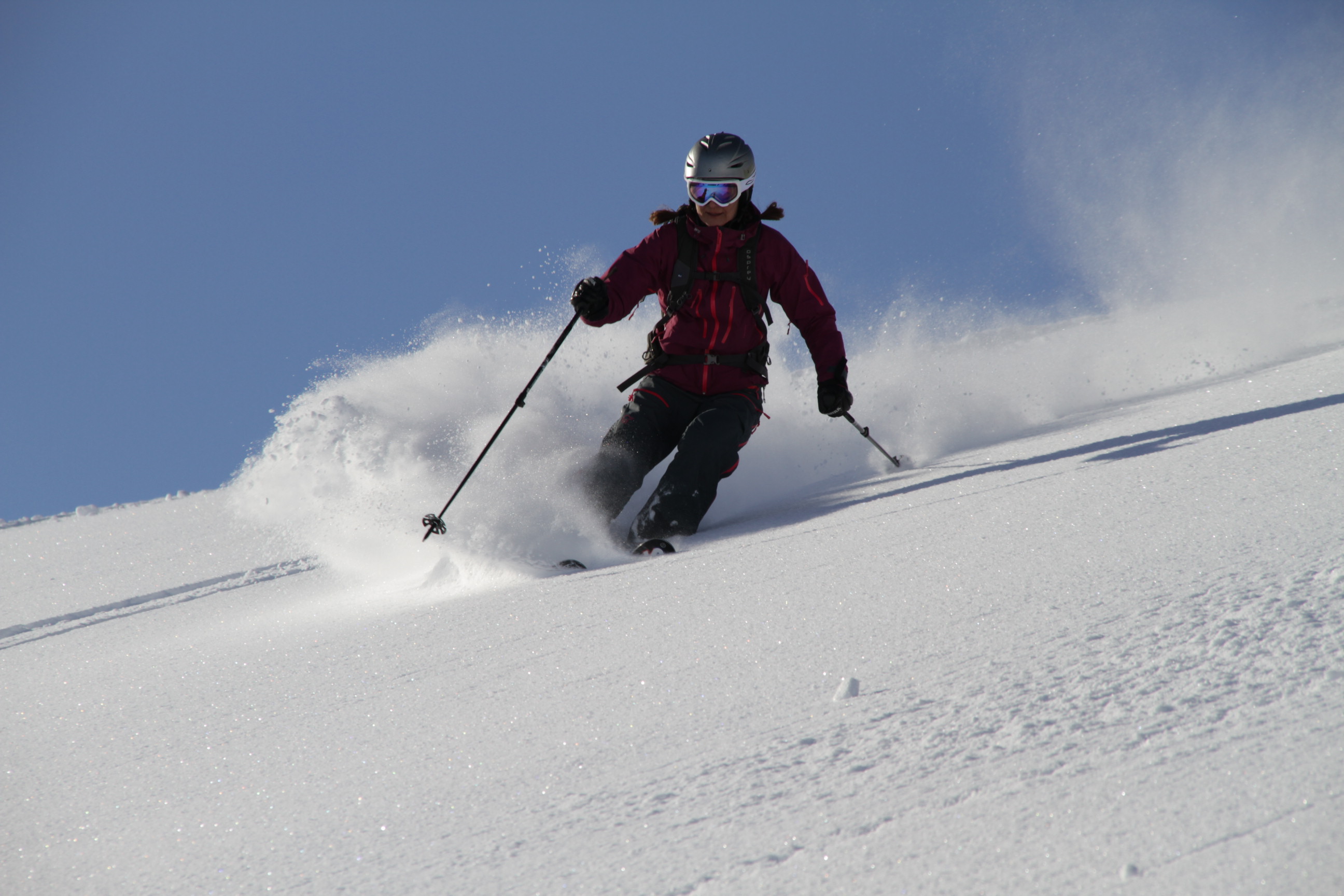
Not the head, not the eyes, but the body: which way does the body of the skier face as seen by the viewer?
toward the camera
